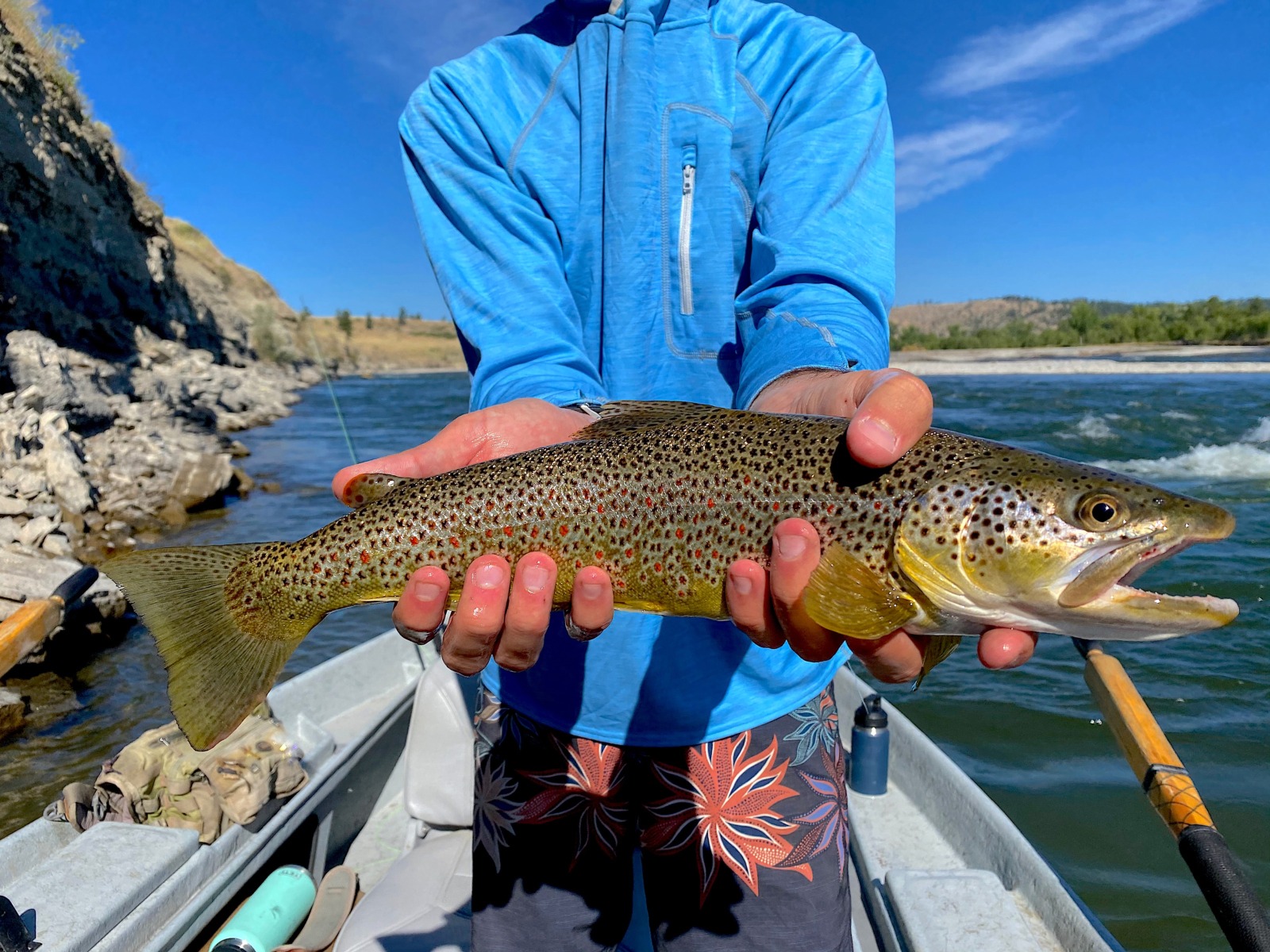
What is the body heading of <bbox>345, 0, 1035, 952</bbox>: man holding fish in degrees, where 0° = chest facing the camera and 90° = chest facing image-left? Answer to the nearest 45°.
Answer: approximately 0°

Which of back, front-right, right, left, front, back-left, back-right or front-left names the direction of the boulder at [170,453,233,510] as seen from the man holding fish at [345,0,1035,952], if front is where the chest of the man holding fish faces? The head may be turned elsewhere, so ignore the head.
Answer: back-right

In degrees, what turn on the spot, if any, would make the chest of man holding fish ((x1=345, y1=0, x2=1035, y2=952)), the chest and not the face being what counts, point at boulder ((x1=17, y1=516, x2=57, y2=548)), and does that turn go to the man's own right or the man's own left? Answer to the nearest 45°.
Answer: approximately 135° to the man's own right
